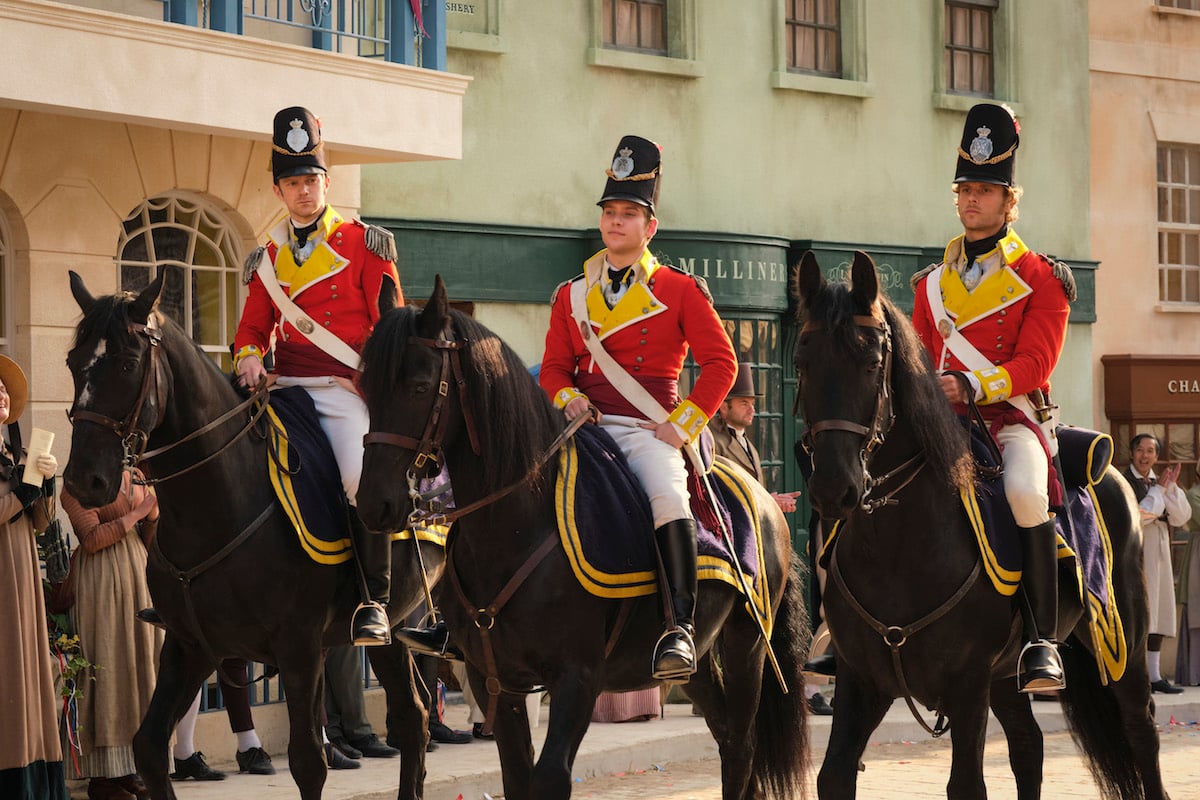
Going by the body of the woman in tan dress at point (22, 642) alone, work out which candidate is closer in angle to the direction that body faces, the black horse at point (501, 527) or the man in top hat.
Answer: the black horse

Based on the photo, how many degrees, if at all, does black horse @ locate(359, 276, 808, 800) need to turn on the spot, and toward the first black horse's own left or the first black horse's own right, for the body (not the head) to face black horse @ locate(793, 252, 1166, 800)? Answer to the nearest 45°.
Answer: approximately 135° to the first black horse's own left

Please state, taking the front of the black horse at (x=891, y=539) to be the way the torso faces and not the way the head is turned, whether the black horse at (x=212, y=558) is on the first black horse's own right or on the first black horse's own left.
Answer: on the first black horse's own right

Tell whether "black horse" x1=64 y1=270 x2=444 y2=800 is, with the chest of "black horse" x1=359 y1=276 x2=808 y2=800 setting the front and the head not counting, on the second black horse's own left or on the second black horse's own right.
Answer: on the second black horse's own right

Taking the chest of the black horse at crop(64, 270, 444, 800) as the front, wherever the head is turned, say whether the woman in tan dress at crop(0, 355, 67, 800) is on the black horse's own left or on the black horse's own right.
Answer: on the black horse's own right

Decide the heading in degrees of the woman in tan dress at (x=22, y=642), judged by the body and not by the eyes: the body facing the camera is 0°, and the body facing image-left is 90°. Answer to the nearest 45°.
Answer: approximately 315°

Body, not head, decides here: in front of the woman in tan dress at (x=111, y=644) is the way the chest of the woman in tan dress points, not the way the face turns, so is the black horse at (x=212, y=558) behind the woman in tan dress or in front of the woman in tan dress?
in front

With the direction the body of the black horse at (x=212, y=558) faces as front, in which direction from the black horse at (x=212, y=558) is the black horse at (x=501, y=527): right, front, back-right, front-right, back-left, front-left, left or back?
left

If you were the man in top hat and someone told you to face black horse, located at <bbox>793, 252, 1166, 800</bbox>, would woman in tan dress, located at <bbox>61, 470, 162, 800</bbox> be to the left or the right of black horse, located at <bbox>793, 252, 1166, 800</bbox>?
right
